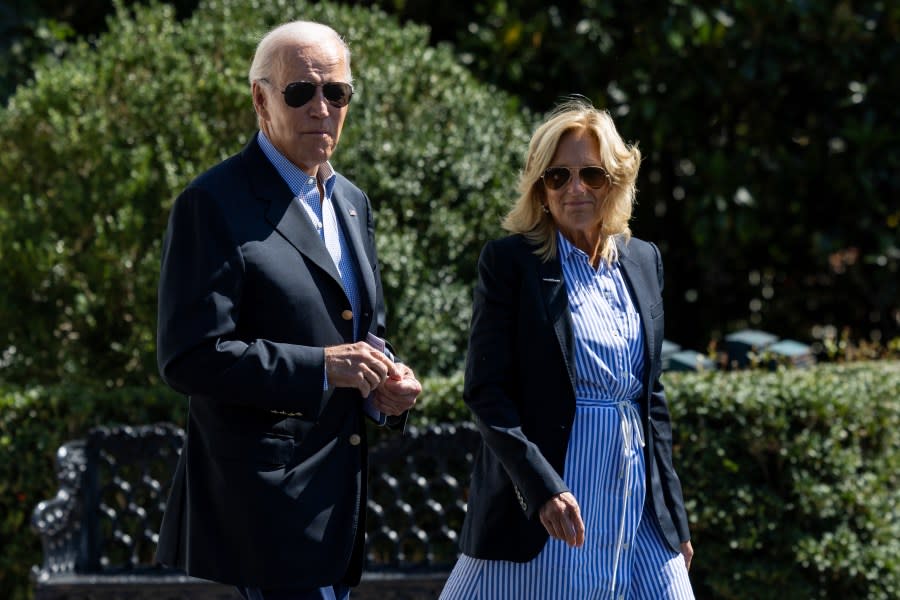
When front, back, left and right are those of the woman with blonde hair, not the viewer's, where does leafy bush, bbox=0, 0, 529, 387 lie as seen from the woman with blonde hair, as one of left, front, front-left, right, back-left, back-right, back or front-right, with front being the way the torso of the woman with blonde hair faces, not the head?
back

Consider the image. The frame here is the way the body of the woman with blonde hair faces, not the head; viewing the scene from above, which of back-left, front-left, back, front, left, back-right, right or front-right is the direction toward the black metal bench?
back

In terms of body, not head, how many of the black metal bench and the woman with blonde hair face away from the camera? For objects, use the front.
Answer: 0

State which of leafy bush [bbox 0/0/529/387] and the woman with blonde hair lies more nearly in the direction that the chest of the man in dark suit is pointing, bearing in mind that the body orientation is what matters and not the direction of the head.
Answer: the woman with blonde hair

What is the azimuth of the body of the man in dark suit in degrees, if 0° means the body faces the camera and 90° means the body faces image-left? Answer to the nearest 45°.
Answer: approximately 315°

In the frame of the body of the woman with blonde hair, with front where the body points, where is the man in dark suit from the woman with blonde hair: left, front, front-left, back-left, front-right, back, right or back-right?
right

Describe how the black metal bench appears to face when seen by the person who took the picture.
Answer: facing the viewer

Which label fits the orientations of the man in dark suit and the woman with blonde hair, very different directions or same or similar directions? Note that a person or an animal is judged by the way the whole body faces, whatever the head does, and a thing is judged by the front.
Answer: same or similar directions

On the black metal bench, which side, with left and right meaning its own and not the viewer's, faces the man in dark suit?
front

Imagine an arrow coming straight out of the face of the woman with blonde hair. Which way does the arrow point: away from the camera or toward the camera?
toward the camera

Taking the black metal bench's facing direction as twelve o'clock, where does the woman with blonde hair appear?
The woman with blonde hair is roughly at 11 o'clock from the black metal bench.

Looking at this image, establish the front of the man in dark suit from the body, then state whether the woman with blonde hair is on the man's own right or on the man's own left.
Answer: on the man's own left

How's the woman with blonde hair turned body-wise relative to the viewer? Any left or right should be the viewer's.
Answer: facing the viewer and to the right of the viewer
